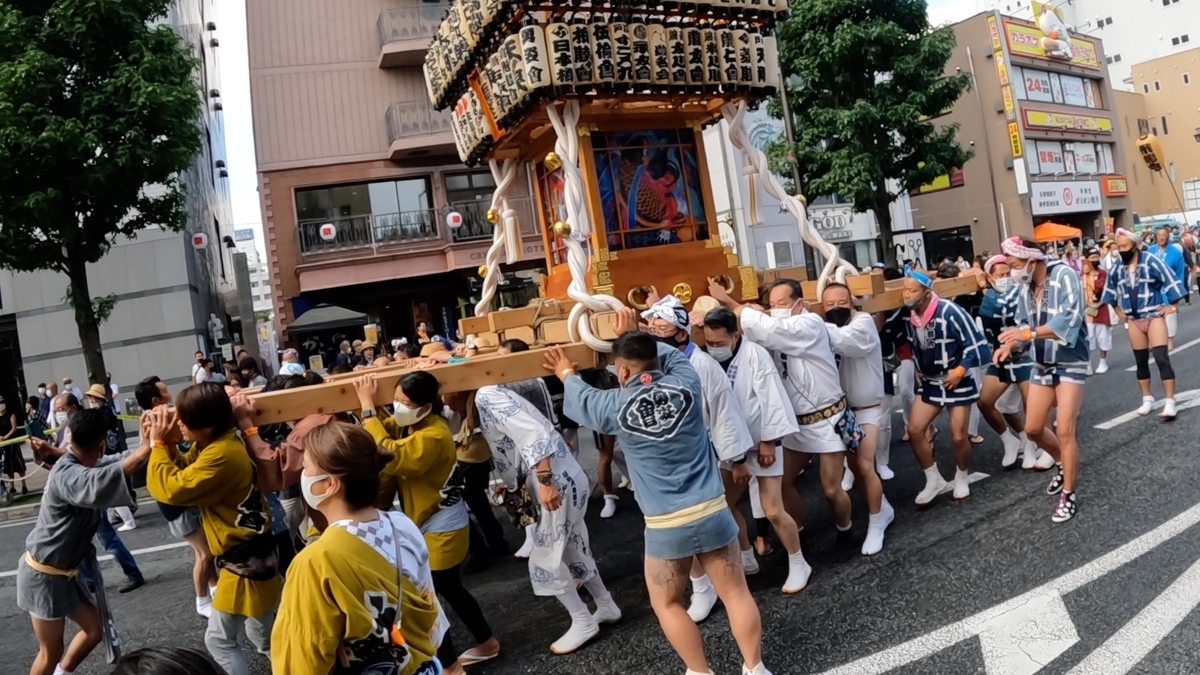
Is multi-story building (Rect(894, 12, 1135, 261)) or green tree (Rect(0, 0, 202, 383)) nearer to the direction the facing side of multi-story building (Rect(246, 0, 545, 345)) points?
the green tree

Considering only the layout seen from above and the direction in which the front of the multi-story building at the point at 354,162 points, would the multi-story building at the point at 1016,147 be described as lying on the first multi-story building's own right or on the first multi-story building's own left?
on the first multi-story building's own left

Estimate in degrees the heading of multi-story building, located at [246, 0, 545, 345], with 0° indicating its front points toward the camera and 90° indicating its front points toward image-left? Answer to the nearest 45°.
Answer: approximately 0°
